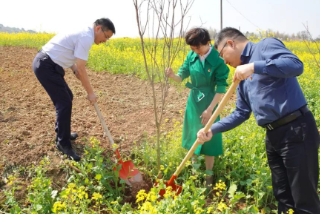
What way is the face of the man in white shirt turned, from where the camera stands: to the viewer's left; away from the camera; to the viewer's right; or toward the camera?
to the viewer's right

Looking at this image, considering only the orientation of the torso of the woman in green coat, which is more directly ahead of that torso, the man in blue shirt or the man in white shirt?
the man in blue shirt

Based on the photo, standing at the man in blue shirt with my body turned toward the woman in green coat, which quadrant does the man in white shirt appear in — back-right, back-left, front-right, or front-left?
front-left

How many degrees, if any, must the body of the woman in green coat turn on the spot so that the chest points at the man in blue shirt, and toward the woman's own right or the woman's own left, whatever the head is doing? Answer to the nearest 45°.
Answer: approximately 45° to the woman's own left

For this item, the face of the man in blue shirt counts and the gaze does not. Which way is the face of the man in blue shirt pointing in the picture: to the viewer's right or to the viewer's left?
to the viewer's left

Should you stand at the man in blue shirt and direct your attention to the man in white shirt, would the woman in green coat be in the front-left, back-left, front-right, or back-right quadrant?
front-right

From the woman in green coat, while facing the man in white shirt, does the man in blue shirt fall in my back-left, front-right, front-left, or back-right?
back-left

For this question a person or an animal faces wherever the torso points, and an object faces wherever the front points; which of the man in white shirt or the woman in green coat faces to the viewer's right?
the man in white shirt

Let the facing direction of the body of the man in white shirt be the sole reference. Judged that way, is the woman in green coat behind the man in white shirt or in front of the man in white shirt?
in front

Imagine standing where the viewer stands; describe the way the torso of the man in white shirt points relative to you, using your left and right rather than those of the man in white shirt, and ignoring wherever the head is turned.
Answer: facing to the right of the viewer

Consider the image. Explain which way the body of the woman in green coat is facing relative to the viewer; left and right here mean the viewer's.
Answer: facing the viewer

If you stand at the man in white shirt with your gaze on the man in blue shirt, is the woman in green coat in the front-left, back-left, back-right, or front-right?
front-left

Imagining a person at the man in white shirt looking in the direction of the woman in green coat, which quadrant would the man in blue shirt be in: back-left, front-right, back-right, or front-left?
front-right

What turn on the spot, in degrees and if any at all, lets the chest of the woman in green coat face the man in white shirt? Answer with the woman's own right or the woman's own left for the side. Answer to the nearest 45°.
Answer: approximately 90° to the woman's own right

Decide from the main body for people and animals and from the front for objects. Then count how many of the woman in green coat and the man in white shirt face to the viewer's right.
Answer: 1

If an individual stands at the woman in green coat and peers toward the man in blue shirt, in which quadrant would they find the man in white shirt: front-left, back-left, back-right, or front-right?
back-right

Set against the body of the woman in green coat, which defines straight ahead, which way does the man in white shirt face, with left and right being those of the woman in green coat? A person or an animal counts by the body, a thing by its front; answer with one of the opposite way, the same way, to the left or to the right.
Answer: to the left

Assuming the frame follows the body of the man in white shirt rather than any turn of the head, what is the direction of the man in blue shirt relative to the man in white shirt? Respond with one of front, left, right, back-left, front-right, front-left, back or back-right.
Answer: front-right
